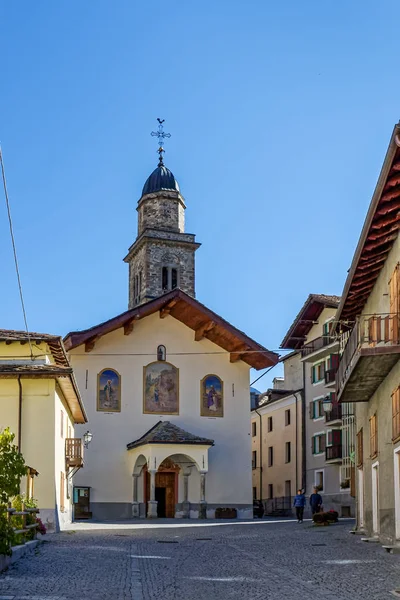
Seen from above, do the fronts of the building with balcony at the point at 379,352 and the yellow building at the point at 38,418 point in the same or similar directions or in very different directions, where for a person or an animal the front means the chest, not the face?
very different directions

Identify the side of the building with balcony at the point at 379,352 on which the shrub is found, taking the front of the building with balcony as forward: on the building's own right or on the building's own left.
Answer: on the building's own left

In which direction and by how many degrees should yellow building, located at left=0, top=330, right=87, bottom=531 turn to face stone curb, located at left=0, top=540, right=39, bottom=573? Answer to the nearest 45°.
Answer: approximately 90° to its right

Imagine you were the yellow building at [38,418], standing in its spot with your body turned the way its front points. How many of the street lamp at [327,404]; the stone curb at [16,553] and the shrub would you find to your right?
2

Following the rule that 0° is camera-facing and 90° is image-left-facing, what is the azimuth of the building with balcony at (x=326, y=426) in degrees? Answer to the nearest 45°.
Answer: approximately 45°

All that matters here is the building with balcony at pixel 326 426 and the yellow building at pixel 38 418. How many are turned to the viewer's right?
1

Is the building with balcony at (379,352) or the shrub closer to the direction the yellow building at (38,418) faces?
the building with balcony

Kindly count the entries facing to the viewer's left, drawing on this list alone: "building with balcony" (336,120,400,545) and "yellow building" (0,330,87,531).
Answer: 1

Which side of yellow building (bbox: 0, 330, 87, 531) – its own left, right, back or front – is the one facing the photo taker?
right

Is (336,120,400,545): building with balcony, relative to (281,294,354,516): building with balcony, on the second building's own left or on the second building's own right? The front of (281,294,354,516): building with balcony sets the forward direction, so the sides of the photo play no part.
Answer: on the second building's own left

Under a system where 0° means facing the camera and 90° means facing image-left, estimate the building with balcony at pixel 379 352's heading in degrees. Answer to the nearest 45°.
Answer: approximately 90°

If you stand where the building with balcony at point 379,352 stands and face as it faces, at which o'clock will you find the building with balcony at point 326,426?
the building with balcony at point 326,426 is roughly at 3 o'clock from the building with balcony at point 379,352.
